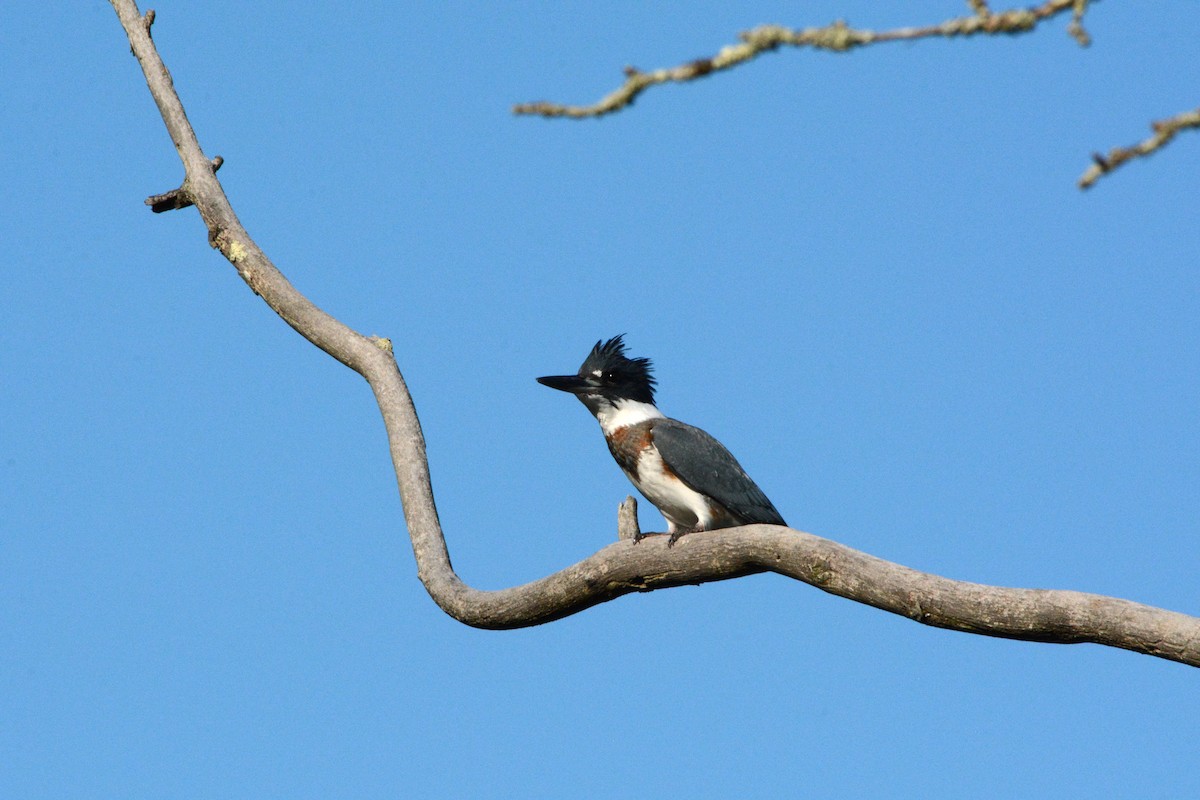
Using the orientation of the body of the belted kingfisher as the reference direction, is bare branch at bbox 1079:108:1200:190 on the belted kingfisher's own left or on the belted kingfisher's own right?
on the belted kingfisher's own left

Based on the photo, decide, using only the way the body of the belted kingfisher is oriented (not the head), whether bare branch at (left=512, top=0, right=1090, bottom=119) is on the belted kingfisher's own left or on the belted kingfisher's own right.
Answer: on the belted kingfisher's own left

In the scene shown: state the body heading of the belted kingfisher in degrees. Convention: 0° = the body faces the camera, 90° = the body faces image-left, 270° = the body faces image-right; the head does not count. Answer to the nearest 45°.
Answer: approximately 90°
